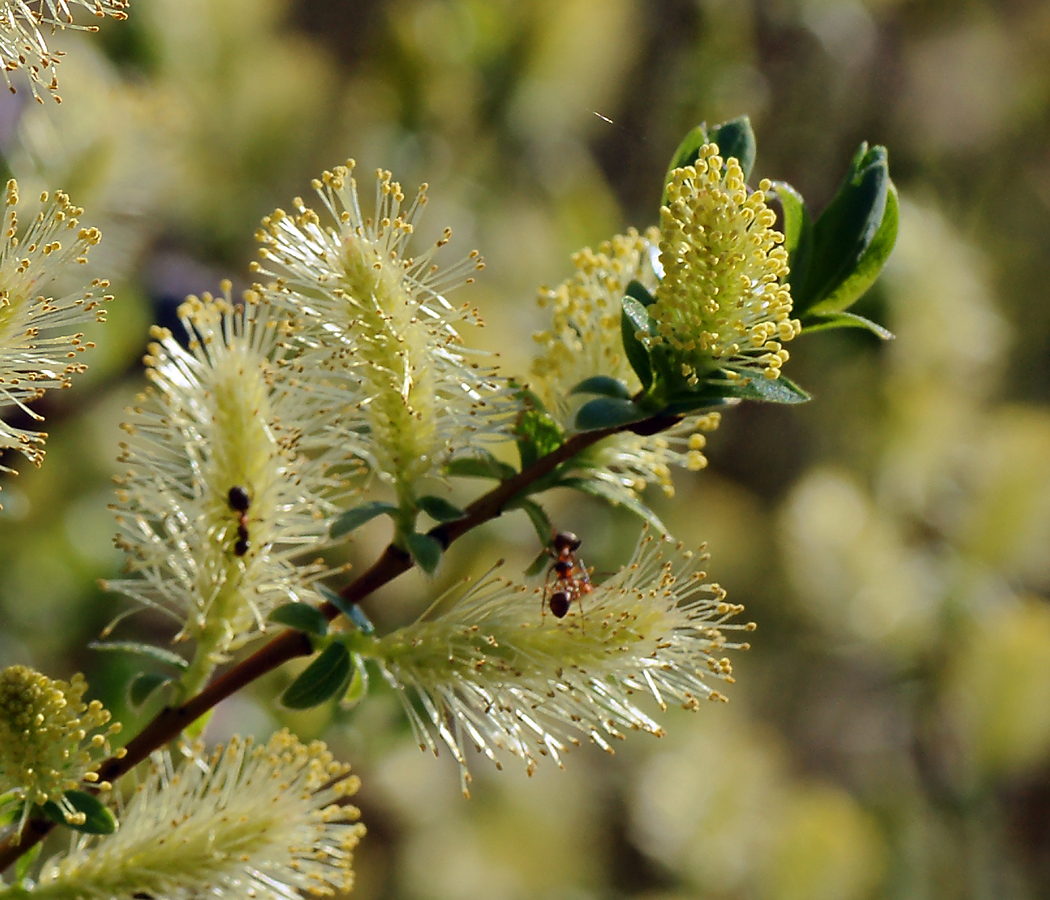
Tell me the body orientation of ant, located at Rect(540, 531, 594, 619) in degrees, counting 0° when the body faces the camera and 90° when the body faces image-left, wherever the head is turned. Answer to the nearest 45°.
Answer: approximately 180°
